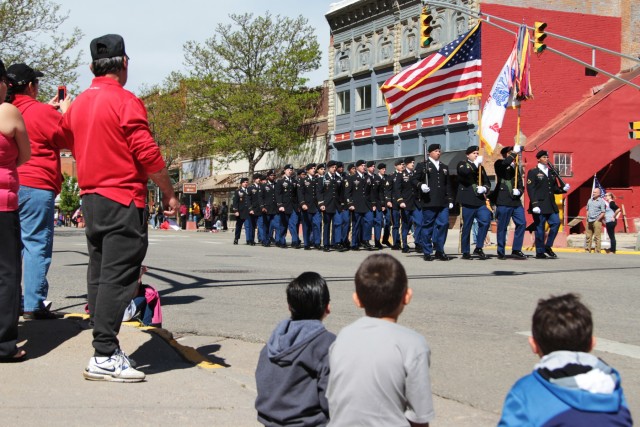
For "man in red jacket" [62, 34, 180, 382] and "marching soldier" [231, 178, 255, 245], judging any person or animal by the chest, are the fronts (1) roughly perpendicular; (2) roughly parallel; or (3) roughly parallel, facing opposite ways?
roughly perpendicular

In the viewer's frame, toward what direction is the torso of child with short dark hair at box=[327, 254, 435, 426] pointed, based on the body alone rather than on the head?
away from the camera

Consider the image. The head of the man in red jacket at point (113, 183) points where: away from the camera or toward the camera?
away from the camera

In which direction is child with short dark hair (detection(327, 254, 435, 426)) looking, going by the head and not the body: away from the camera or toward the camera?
away from the camera

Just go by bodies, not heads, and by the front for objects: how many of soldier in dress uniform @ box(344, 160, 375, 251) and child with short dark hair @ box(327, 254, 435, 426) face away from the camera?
1

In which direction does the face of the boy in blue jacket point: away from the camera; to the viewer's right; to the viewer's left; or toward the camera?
away from the camera

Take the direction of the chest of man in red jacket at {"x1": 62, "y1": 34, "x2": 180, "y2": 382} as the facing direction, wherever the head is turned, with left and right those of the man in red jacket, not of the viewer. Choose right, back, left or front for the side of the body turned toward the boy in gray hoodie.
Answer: right

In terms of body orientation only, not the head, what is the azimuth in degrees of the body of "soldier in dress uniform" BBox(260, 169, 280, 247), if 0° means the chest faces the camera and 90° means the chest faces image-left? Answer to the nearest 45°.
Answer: approximately 315°

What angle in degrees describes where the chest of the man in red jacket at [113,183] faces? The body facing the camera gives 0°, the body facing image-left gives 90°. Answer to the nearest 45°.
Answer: approximately 225°
